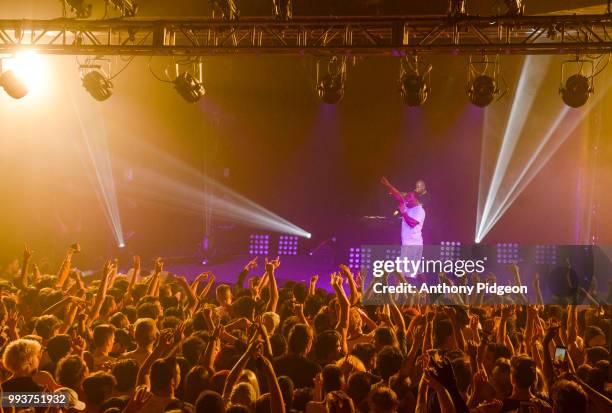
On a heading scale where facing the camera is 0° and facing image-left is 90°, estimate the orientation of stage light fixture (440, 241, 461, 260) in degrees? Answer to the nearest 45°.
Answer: approximately 0°

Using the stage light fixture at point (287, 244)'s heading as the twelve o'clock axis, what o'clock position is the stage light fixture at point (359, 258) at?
the stage light fixture at point (359, 258) is roughly at 10 o'clock from the stage light fixture at point (287, 244).

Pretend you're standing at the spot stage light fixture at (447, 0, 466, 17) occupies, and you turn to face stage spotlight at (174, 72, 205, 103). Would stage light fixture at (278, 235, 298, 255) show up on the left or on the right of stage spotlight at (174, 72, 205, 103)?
right

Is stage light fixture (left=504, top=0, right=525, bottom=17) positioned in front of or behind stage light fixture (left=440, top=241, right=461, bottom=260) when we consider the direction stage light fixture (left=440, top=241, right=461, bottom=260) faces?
in front

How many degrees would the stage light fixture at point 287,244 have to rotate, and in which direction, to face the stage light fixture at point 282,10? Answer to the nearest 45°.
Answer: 0° — it already faces it

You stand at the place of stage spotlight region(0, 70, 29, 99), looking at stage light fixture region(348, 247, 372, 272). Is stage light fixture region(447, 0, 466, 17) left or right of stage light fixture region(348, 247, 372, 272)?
right

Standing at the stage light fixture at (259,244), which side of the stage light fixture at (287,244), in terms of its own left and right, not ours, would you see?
right

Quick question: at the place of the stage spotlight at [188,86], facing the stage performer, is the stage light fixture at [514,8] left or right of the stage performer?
right

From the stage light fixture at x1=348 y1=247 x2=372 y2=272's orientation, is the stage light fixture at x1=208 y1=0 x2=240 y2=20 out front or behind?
out front
